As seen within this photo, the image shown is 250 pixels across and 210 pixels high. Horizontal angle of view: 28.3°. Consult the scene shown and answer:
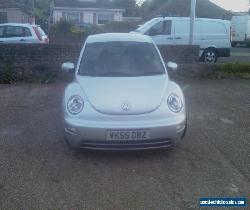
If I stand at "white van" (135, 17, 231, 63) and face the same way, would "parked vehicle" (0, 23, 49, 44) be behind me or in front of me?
in front

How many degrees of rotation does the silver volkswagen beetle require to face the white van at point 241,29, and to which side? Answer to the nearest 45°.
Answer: approximately 180°

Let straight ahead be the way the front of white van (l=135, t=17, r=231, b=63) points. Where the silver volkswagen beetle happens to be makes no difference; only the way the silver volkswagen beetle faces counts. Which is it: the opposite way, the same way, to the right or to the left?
to the left

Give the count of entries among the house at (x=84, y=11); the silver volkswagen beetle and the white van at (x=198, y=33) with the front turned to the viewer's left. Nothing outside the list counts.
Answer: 1

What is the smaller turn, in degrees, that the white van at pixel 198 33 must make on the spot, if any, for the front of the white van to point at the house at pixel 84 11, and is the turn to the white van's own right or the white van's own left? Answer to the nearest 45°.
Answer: approximately 90° to the white van's own right

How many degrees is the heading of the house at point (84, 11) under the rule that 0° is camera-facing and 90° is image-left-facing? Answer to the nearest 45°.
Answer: approximately 0°

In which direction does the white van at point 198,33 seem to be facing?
to the viewer's left

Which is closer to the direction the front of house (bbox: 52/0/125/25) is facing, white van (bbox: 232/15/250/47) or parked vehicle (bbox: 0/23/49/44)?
the parked vehicle

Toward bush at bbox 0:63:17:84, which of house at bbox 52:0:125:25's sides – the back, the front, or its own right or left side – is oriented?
front

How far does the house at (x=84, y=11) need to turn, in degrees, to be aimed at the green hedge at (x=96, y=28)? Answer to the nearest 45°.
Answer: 0° — it already faces it

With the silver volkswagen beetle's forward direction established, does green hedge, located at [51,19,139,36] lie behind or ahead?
behind

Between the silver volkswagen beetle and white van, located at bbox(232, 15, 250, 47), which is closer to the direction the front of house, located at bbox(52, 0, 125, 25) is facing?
the silver volkswagen beetle
